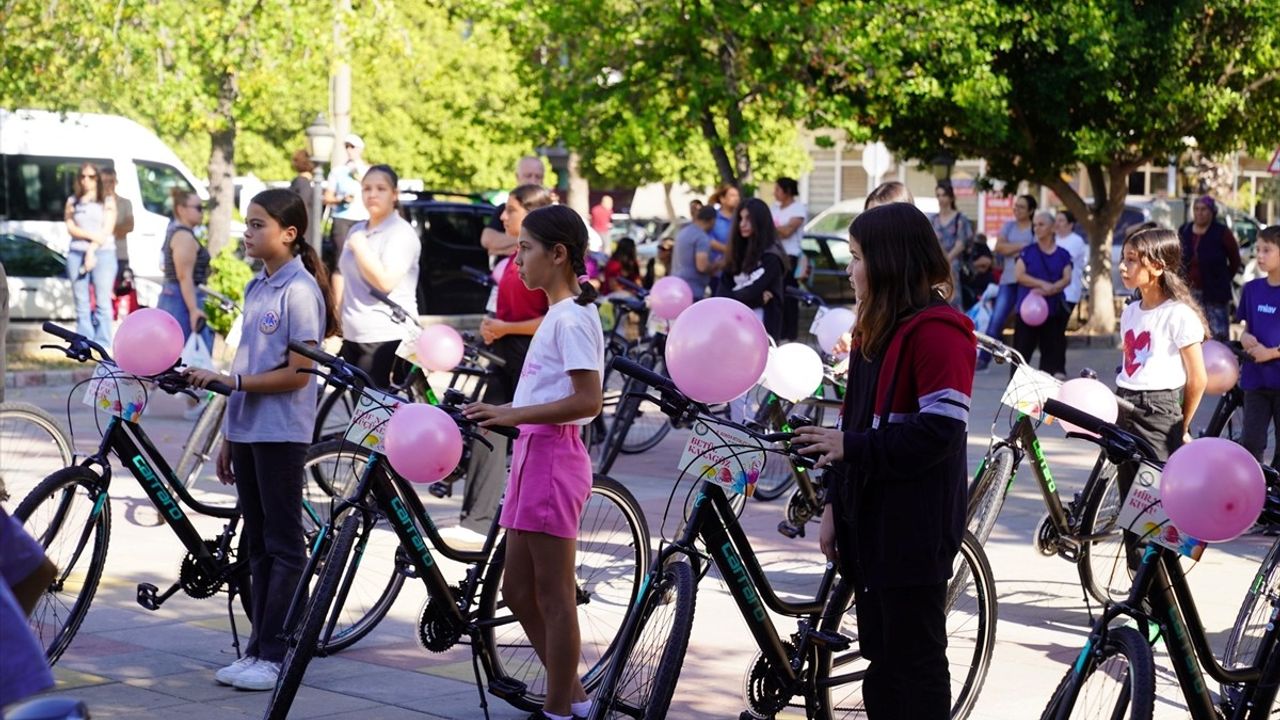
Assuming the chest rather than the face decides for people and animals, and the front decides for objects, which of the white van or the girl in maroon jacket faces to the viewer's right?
the white van

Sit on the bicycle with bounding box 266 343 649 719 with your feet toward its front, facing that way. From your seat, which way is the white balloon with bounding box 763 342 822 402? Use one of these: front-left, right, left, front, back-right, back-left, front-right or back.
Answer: back

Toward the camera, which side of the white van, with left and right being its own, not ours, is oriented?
right

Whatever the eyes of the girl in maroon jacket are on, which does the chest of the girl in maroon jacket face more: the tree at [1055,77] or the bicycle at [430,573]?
the bicycle

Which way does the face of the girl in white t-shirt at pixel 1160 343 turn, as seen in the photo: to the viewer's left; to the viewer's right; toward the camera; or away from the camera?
to the viewer's left

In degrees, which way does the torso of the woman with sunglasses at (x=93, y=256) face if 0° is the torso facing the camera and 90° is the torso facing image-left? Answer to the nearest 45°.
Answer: approximately 0°

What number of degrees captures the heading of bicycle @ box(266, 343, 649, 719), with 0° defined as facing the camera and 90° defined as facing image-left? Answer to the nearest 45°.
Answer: approximately 45°

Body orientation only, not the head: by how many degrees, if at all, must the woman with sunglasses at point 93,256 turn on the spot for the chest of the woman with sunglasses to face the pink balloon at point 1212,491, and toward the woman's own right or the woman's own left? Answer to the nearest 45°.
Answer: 0° — they already face it

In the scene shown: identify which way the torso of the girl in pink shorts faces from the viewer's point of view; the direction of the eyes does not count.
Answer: to the viewer's left

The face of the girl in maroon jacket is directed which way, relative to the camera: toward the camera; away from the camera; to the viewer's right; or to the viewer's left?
to the viewer's left
